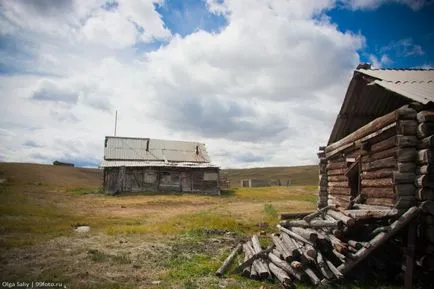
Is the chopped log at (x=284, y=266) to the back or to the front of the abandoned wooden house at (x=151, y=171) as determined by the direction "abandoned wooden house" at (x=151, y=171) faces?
to the front

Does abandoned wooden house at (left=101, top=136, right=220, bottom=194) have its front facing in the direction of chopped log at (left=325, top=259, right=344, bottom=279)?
yes

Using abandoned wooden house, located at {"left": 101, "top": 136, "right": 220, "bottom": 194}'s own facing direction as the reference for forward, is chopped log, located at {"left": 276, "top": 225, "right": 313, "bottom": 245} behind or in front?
in front

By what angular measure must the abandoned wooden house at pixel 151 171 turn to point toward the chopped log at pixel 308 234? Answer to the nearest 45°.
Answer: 0° — it already faces it

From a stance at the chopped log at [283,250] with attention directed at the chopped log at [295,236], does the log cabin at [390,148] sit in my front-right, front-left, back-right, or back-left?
front-right

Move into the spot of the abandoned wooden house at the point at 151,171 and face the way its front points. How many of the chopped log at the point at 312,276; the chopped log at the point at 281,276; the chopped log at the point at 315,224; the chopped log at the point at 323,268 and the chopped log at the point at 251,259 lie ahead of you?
5

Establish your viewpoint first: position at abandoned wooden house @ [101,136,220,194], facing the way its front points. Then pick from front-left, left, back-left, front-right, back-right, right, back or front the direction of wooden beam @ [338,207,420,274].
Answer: front

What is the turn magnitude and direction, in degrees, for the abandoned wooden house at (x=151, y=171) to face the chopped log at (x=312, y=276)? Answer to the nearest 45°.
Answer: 0° — it already faces it

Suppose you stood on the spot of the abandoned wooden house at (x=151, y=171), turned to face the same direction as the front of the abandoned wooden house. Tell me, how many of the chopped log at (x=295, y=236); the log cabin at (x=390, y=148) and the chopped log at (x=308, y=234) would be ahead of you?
3

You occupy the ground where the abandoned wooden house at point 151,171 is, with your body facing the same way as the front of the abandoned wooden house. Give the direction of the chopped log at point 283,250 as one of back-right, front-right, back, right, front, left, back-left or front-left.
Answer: front

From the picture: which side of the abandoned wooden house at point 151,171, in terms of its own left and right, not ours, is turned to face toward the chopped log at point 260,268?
front

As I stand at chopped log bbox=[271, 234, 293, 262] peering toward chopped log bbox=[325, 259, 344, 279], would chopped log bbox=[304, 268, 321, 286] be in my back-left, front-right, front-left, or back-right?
front-right

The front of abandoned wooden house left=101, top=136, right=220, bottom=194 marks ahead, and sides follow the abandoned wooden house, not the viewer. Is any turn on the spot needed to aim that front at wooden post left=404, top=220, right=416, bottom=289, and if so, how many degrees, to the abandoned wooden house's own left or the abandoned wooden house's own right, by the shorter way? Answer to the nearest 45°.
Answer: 0° — it already faces it

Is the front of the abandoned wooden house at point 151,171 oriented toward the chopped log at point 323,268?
yes

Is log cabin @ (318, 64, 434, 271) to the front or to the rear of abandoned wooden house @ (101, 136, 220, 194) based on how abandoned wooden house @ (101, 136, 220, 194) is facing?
to the front

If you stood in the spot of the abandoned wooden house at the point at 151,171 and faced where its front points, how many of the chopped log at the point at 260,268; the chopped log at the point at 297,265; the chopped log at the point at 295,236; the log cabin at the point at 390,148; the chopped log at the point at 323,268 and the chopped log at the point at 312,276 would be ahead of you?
6

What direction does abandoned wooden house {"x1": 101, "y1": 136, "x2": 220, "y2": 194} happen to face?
toward the camera

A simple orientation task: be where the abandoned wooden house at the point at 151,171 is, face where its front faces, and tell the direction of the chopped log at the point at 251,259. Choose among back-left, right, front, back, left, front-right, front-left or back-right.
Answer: front
